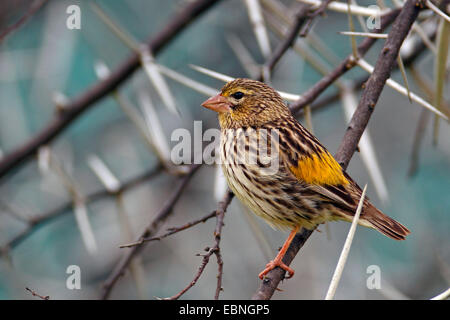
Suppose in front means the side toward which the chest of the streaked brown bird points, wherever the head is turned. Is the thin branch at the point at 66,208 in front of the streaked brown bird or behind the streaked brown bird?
in front

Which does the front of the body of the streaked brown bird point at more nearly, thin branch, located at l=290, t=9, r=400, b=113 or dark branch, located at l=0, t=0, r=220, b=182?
the dark branch

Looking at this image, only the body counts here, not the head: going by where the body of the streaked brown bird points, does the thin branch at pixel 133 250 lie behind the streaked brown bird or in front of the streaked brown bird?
in front

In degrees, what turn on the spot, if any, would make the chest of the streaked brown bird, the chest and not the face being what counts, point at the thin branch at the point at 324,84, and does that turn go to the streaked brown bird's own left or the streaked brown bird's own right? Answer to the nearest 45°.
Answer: approximately 135° to the streaked brown bird's own left

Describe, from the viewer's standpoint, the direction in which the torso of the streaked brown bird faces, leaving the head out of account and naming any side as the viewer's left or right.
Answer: facing to the left of the viewer
